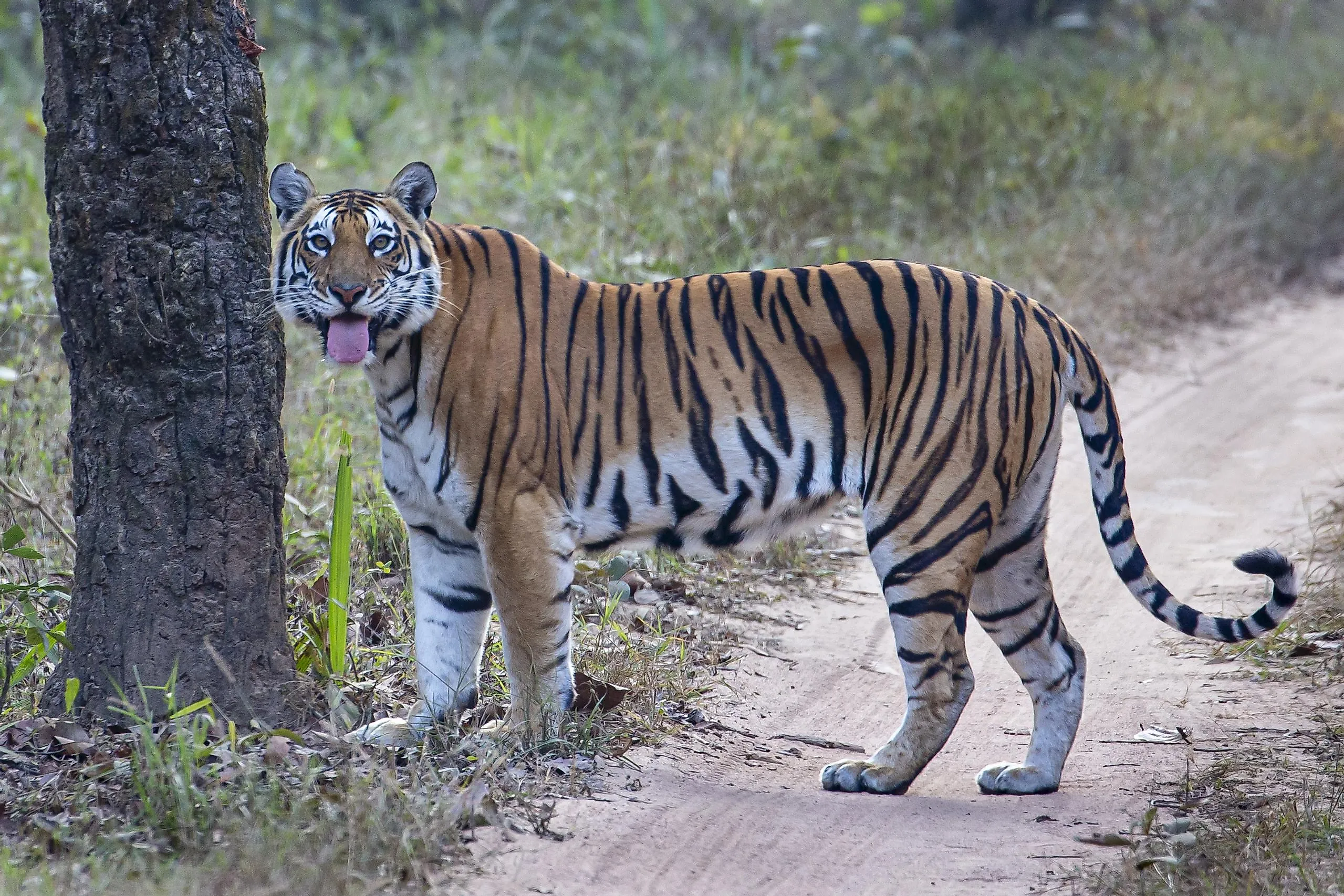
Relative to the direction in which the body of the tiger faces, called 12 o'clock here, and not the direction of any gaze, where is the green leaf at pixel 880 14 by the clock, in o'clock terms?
The green leaf is roughly at 3 o'clock from the tiger.

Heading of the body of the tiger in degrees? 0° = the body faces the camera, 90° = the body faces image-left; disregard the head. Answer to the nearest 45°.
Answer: approximately 90°

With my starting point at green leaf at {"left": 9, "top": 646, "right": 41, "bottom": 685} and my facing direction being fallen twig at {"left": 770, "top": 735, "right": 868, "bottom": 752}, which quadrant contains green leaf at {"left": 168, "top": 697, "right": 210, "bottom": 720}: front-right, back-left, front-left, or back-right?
front-right

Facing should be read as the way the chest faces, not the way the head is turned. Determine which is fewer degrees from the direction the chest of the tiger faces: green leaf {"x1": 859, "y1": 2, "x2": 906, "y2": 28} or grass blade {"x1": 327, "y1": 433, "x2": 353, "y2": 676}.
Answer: the grass blade

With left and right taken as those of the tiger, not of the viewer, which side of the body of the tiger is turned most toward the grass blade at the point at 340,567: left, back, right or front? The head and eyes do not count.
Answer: front

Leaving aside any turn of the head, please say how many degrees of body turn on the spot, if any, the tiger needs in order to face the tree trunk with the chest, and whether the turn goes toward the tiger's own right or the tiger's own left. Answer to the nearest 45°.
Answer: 0° — it already faces it

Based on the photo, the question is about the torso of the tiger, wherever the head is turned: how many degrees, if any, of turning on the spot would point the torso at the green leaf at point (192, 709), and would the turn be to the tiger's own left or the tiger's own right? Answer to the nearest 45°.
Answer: approximately 45° to the tiger's own left

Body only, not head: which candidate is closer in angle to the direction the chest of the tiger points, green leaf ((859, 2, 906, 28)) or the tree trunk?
the tree trunk

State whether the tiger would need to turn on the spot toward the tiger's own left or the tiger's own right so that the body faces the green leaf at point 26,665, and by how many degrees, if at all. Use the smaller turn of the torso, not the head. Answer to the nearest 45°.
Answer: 0° — it already faces it
